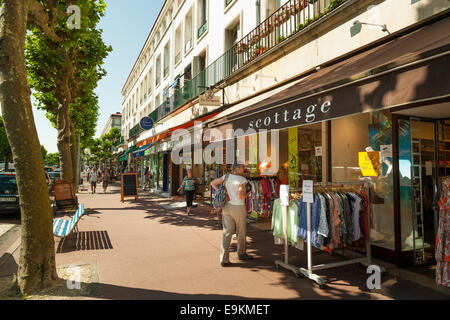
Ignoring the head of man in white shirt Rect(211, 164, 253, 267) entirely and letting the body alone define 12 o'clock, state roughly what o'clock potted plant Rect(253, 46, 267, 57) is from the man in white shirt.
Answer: The potted plant is roughly at 11 o'clock from the man in white shirt.

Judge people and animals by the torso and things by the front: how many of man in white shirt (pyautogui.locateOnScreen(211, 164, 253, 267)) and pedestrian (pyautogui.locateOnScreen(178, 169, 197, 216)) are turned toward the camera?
1

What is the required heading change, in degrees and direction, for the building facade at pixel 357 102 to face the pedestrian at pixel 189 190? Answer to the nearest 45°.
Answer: approximately 90° to its right

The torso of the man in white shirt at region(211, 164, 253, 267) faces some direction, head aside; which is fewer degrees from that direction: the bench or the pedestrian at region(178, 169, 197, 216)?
the pedestrian

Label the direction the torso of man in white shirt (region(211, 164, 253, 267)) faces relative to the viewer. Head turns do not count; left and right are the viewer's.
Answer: facing away from the viewer and to the right of the viewer

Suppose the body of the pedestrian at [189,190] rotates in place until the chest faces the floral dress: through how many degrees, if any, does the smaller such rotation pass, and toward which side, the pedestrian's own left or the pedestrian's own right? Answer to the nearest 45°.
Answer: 0° — they already face it

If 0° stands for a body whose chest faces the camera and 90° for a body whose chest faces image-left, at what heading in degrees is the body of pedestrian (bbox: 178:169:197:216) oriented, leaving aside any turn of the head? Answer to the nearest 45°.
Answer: approximately 0°

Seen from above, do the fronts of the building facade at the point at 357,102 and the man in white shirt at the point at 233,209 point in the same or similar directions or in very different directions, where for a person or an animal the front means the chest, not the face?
very different directions

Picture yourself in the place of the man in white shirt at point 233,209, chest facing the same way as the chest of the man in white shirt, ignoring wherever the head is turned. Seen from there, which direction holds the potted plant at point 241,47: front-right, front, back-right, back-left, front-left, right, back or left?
front-left

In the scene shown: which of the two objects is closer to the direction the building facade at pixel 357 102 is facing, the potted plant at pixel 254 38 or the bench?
the bench

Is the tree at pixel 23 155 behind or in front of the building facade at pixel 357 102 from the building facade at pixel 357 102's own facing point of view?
in front
